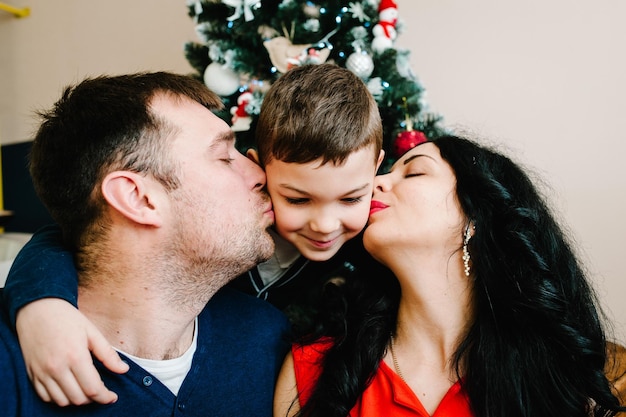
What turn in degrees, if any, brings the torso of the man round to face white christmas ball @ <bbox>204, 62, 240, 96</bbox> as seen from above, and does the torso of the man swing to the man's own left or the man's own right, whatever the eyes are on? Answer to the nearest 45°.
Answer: approximately 135° to the man's own left

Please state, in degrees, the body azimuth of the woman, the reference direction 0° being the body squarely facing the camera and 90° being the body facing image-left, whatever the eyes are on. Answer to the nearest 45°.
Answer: approximately 45°

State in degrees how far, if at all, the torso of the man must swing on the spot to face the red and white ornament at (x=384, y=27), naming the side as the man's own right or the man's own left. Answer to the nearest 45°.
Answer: approximately 90° to the man's own left

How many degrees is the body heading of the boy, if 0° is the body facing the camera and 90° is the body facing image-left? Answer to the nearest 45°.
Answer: approximately 0°

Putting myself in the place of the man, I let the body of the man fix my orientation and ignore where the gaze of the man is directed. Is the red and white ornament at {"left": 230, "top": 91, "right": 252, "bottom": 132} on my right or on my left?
on my left

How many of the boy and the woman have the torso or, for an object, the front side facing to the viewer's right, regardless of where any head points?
0

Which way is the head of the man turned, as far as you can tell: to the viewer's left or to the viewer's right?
to the viewer's right

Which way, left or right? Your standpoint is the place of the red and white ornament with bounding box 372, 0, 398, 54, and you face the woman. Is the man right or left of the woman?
right

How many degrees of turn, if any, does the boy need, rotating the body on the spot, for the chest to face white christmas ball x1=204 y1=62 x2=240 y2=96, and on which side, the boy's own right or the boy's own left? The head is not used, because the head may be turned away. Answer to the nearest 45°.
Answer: approximately 180°
